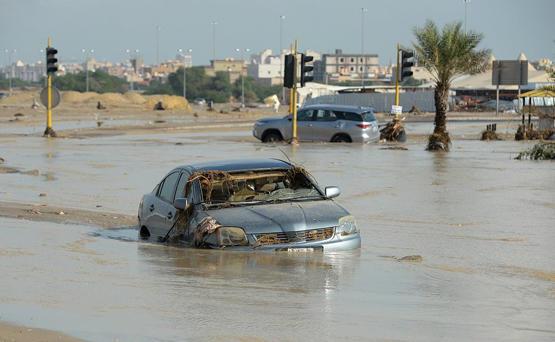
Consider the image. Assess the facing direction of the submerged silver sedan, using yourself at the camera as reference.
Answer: facing the viewer and to the right of the viewer

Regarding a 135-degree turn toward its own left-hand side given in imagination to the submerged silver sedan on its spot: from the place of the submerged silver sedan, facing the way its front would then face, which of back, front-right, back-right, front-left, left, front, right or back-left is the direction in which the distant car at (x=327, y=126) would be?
front

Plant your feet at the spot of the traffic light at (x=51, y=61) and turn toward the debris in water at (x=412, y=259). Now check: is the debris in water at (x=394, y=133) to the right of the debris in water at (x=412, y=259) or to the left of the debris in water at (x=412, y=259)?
left

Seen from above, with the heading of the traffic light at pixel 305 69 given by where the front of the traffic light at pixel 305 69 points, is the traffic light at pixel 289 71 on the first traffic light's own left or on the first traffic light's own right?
on the first traffic light's own right

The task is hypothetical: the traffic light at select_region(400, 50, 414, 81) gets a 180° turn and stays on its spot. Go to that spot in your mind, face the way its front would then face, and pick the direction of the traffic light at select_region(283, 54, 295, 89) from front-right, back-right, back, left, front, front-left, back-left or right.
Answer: front-left

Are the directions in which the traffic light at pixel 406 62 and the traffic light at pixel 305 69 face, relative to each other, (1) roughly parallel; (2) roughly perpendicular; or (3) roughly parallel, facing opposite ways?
roughly parallel
